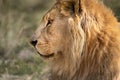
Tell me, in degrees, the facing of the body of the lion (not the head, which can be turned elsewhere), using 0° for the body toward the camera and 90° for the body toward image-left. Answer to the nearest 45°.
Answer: approximately 90°
